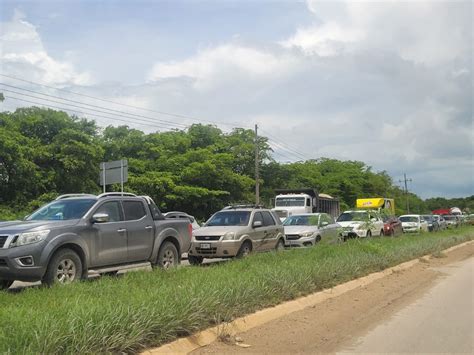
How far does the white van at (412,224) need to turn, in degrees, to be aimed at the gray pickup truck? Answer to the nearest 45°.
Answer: approximately 45° to its left

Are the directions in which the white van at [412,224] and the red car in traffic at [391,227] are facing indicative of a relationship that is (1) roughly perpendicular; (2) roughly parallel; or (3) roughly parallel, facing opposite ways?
roughly parallel

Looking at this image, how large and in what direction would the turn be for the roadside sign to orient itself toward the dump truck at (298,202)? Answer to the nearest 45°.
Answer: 0° — it already faces it

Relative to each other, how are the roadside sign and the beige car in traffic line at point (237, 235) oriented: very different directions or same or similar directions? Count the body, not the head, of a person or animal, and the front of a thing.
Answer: very different directions

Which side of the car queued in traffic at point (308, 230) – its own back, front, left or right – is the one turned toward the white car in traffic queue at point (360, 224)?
back

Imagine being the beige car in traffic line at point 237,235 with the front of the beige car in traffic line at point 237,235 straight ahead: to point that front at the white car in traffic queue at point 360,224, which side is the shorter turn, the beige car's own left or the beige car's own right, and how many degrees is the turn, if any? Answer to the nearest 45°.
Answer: approximately 180°

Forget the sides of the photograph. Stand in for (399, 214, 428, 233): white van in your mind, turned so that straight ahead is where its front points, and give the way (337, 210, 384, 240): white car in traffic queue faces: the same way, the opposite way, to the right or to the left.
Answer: the same way

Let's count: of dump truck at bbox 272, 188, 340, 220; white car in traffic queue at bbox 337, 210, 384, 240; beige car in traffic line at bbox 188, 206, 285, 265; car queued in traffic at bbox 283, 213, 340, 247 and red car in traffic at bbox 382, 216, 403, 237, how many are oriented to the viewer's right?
0

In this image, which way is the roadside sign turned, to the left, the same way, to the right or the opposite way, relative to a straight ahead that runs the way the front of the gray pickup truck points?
the opposite way

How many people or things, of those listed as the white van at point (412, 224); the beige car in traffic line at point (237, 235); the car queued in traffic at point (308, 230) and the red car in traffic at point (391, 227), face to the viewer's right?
0

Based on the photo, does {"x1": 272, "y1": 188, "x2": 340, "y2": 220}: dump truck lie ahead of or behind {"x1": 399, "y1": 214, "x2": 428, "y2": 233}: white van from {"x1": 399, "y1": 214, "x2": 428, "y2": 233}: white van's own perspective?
ahead

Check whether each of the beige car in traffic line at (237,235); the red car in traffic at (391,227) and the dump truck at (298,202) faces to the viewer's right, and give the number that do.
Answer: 0

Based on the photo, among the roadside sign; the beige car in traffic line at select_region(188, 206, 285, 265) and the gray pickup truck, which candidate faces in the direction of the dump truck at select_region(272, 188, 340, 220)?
the roadside sign

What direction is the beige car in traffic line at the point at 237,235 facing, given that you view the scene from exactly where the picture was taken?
facing the viewer and to the left of the viewer

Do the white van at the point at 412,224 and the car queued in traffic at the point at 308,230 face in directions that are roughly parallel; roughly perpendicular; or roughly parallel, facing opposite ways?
roughly parallel

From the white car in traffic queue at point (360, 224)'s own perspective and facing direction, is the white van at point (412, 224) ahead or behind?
behind

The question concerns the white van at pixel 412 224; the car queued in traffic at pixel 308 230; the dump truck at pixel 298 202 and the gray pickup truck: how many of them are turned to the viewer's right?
0

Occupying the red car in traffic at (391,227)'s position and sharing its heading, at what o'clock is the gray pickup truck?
The gray pickup truck is roughly at 11 o'clock from the red car in traffic.

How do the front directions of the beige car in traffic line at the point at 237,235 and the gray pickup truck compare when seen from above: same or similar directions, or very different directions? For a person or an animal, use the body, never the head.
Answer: same or similar directions

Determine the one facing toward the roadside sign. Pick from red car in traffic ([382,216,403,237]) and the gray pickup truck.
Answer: the red car in traffic

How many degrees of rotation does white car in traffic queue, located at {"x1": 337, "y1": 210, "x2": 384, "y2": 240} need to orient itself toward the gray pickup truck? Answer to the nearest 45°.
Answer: approximately 45° to its left

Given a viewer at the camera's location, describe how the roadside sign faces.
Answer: facing away from the viewer and to the right of the viewer

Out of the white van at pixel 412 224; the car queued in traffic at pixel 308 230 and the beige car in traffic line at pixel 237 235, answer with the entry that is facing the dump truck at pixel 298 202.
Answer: the white van at pixel 412 224

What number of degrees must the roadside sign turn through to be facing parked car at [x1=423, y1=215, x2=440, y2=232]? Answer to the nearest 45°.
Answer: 0° — it already faces it
